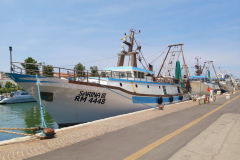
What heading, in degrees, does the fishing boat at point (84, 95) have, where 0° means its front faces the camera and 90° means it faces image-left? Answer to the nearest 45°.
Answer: approximately 45°

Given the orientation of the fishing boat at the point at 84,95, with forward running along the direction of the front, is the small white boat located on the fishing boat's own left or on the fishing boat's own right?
on the fishing boat's own right
